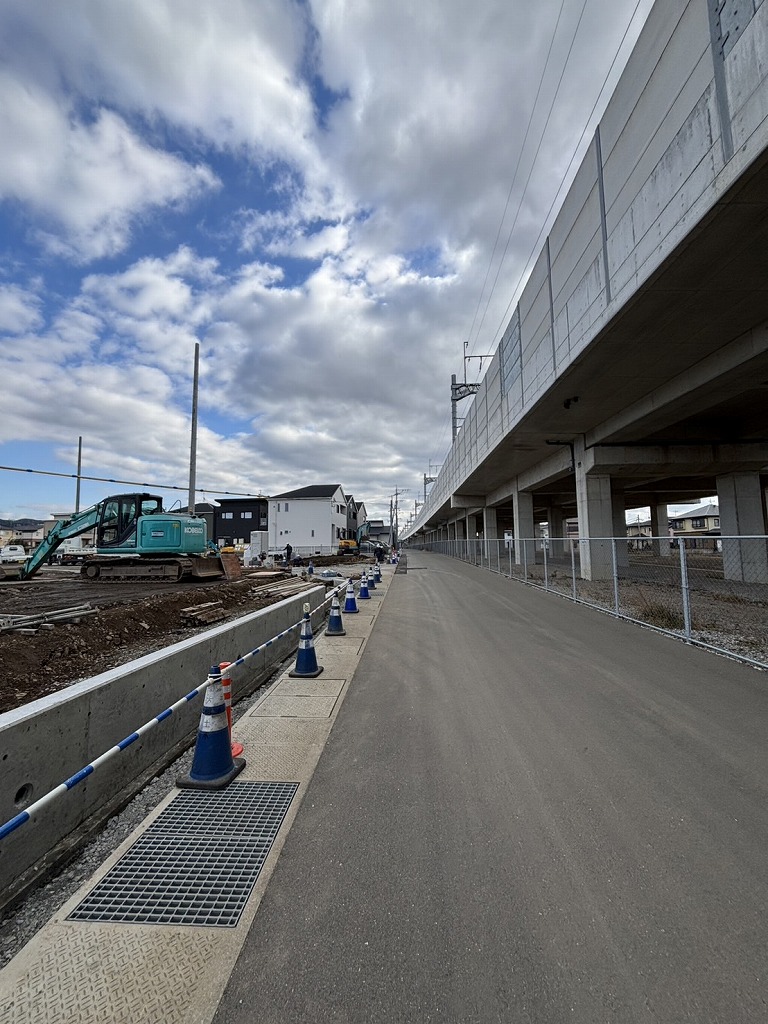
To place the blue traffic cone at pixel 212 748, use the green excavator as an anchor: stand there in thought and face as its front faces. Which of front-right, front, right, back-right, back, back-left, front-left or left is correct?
left

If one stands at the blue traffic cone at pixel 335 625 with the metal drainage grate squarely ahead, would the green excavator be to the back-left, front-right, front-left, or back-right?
back-right

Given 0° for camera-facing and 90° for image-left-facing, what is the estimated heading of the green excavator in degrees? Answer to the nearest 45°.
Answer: approximately 90°

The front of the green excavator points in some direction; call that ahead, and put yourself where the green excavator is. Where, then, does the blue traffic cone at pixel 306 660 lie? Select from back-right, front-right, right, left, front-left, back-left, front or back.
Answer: left

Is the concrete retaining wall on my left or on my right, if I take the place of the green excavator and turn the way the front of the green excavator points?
on my left

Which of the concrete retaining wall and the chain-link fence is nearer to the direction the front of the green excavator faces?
the concrete retaining wall

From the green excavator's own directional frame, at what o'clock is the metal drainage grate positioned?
The metal drainage grate is roughly at 9 o'clock from the green excavator.
